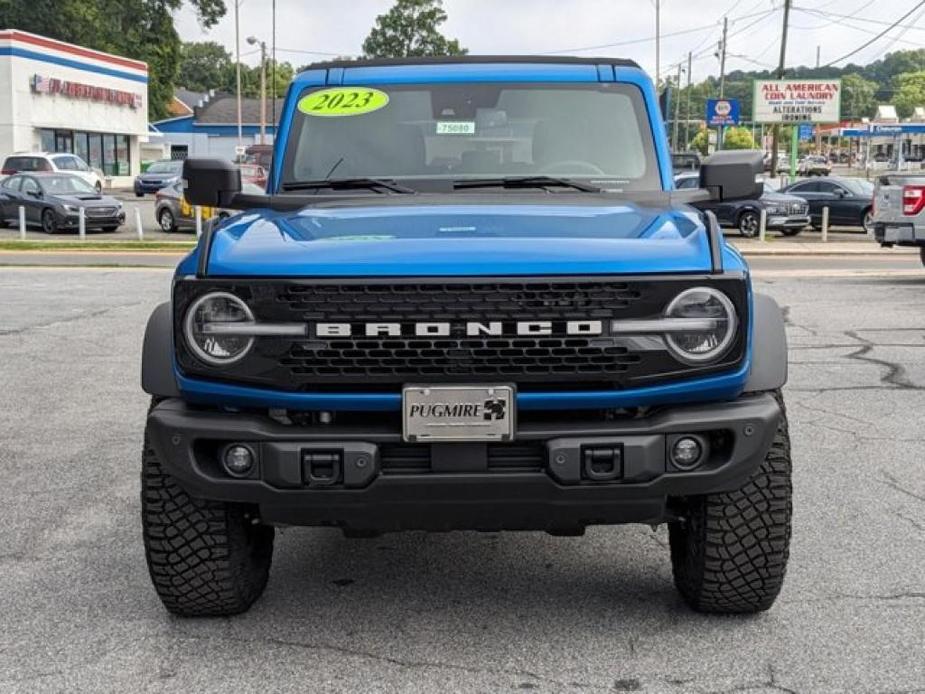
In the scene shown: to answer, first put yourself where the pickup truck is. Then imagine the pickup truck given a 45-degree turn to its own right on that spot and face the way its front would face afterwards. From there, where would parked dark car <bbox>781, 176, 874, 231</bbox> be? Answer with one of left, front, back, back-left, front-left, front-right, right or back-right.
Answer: left

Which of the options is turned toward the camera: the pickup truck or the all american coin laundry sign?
the all american coin laundry sign

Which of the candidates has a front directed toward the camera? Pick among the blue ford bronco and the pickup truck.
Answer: the blue ford bronco

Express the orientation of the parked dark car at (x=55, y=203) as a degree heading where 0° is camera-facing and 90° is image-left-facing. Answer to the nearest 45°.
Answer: approximately 315°

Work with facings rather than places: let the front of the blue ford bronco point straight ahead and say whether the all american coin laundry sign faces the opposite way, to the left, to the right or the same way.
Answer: the same way

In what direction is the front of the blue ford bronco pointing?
toward the camera

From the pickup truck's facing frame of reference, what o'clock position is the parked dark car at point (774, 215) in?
The parked dark car is roughly at 10 o'clock from the pickup truck.

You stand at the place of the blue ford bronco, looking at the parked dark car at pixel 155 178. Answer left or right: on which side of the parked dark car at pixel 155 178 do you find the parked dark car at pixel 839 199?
right

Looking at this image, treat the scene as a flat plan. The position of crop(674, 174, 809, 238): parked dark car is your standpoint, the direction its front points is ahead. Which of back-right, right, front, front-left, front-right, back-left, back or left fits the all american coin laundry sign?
back-left

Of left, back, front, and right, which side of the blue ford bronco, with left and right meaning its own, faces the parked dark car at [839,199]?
back

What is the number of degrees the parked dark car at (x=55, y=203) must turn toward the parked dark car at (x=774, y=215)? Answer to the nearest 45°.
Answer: approximately 45° to its left

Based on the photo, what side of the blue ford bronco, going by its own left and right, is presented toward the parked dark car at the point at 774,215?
back

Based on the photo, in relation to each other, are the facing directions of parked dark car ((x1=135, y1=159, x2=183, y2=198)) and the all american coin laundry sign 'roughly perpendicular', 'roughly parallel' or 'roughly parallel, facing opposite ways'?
roughly parallel

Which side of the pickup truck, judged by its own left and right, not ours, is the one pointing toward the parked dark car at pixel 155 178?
left

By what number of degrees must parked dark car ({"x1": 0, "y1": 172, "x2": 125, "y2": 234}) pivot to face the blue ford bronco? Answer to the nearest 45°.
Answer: approximately 45° to its right

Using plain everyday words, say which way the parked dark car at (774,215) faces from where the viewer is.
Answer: facing the viewer and to the right of the viewer

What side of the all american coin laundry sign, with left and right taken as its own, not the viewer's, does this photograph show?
front

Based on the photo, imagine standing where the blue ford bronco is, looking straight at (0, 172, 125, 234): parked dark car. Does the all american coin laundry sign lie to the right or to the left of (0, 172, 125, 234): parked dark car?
right

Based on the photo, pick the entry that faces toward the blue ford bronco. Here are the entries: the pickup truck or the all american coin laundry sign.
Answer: the all american coin laundry sign
